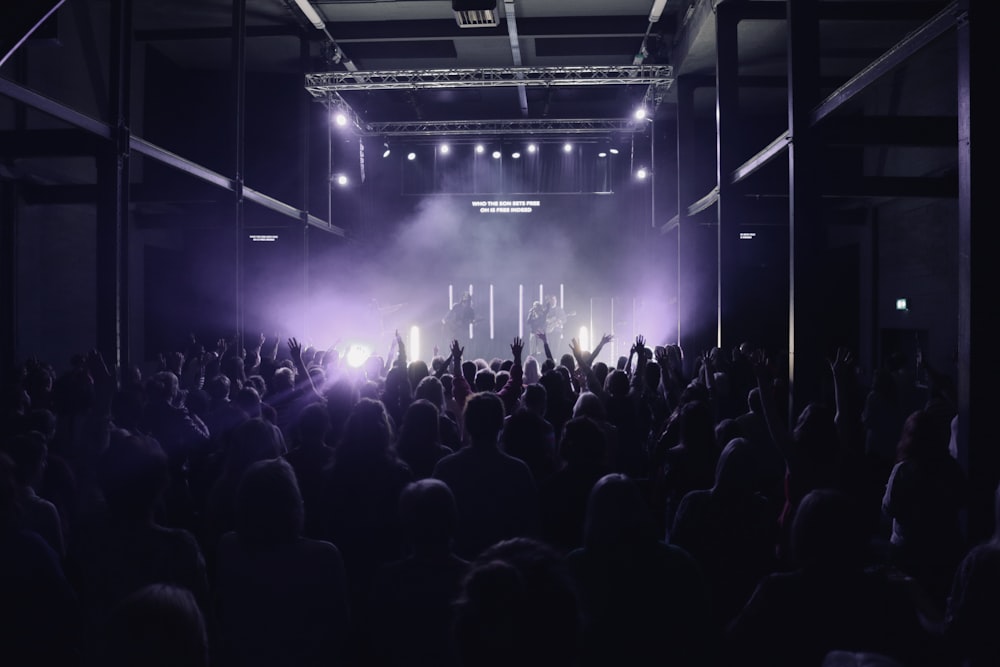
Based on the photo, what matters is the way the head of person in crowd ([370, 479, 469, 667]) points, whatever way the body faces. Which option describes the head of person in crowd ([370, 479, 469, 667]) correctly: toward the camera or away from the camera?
away from the camera

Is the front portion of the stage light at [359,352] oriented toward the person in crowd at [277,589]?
yes

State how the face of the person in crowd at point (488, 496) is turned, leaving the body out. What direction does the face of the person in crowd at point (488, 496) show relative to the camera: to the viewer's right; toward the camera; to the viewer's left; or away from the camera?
away from the camera

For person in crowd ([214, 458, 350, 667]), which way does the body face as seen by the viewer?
away from the camera

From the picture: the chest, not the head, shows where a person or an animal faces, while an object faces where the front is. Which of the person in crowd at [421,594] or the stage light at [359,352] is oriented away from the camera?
the person in crowd

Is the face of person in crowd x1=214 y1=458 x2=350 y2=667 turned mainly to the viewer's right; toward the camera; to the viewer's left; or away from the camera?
away from the camera

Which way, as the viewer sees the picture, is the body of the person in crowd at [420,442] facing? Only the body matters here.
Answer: away from the camera

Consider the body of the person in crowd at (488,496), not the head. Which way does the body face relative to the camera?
away from the camera

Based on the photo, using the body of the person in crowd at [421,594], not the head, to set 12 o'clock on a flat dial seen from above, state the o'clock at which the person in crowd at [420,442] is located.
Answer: the person in crowd at [420,442] is roughly at 12 o'clock from the person in crowd at [421,594].

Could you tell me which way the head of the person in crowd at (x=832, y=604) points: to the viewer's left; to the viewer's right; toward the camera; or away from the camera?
away from the camera

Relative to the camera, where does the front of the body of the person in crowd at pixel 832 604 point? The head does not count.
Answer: away from the camera

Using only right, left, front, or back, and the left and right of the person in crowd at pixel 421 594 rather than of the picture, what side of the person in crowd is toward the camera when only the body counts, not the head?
back
